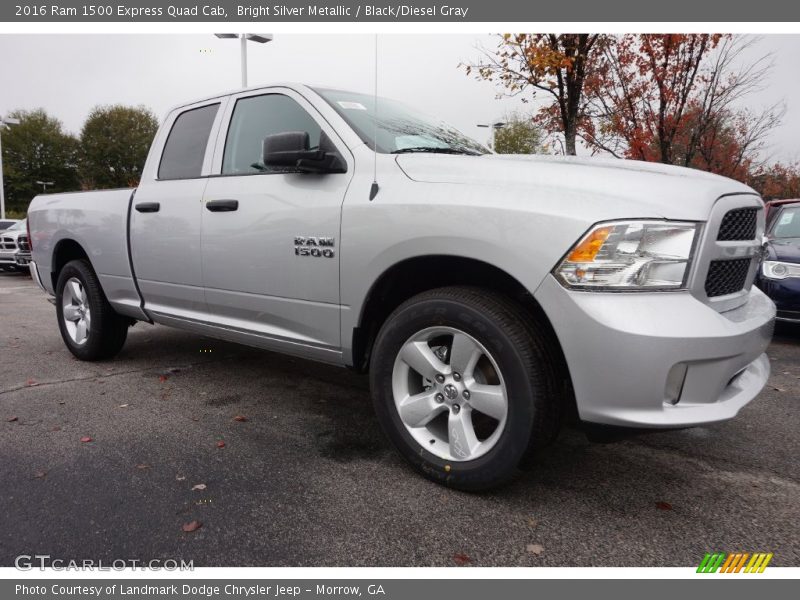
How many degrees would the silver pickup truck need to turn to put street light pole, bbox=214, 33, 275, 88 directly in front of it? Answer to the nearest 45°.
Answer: approximately 135° to its left

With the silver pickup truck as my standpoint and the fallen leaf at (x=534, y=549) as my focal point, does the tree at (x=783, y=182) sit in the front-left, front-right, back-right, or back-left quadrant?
back-left

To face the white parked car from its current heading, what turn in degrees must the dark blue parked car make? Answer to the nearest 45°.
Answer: approximately 90° to its right

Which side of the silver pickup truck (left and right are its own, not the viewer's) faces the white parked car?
back

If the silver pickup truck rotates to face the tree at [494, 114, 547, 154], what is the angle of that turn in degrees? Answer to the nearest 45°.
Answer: approximately 135° to its left

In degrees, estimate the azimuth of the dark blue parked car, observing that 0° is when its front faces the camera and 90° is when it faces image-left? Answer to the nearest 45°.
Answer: approximately 0°

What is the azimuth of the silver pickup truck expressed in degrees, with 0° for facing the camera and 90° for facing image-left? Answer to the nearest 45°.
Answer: approximately 315°

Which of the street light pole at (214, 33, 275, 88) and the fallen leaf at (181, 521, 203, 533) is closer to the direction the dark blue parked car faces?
the fallen leaf

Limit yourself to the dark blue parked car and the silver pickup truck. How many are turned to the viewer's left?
0

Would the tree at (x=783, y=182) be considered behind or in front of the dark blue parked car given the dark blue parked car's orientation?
behind

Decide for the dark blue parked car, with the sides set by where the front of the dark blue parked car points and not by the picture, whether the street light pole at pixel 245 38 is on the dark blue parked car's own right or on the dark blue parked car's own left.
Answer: on the dark blue parked car's own right

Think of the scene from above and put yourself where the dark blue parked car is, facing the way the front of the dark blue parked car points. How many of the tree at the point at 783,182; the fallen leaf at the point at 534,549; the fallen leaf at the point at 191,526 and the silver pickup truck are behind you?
1
